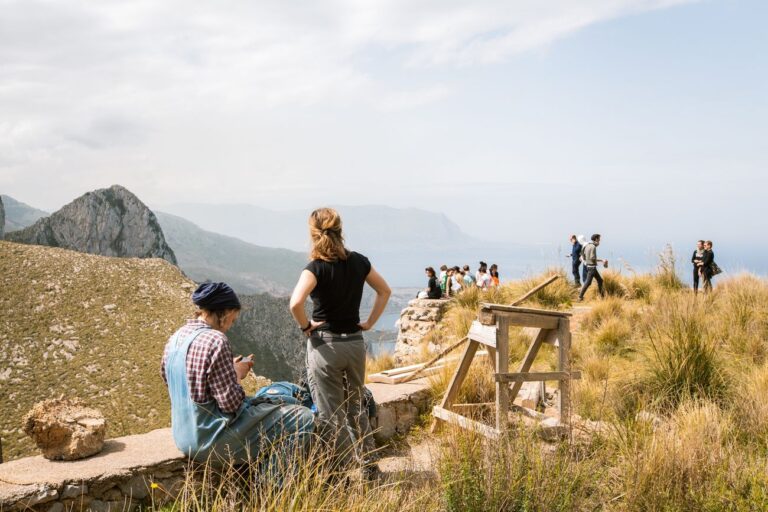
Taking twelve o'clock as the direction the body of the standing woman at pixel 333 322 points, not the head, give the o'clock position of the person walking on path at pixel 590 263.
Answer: The person walking on path is roughly at 1 o'clock from the standing woman.

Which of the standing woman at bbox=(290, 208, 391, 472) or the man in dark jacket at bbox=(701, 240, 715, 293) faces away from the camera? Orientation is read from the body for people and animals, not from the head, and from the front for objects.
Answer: the standing woman

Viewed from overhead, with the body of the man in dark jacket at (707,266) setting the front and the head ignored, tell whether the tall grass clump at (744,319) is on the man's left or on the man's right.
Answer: on the man's left

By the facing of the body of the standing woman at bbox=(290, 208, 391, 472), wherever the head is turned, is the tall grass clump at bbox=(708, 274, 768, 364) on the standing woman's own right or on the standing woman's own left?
on the standing woman's own right

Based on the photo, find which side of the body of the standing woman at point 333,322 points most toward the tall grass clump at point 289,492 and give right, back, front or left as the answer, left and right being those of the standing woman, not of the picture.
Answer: back

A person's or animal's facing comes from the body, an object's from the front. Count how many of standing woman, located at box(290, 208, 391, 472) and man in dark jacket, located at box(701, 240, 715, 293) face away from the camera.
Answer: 1

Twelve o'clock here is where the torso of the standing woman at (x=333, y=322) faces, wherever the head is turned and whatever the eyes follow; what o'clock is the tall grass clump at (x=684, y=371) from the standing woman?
The tall grass clump is roughly at 2 o'clock from the standing woman.

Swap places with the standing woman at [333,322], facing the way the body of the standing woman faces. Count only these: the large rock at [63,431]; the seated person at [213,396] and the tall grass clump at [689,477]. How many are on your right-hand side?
1

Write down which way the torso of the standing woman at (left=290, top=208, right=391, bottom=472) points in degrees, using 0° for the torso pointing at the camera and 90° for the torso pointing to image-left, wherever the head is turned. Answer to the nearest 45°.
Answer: approximately 180°

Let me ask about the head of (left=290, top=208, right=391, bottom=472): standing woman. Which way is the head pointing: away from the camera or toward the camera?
away from the camera

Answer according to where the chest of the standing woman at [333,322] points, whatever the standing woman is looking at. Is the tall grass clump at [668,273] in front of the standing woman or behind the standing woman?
in front

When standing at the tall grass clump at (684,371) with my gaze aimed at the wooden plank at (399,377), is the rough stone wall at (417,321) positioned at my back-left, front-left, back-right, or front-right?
front-right
